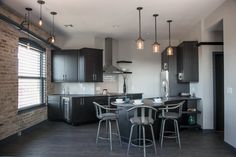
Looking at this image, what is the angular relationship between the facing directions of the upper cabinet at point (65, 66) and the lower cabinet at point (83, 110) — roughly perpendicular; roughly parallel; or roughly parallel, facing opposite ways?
roughly parallel

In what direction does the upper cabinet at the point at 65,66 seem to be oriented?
toward the camera

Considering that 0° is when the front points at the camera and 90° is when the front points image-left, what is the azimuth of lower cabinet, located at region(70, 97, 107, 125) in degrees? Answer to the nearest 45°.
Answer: approximately 0°

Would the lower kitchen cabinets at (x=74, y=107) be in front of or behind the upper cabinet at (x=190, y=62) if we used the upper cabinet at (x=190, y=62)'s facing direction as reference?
in front
